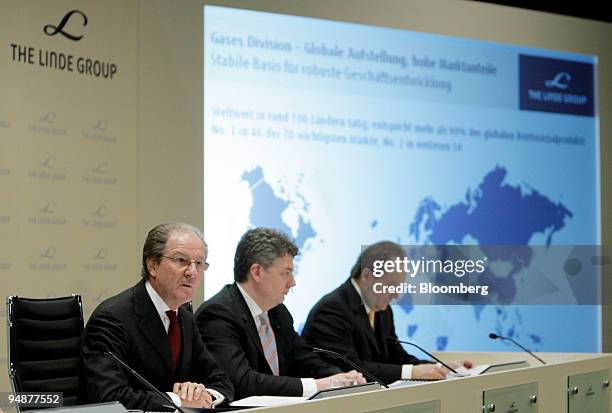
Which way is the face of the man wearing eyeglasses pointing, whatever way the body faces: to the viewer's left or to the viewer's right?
to the viewer's right

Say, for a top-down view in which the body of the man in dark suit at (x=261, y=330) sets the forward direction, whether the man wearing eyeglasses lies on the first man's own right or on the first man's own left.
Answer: on the first man's own right

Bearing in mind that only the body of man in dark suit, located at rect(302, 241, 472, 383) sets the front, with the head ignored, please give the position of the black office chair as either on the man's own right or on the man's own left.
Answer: on the man's own right

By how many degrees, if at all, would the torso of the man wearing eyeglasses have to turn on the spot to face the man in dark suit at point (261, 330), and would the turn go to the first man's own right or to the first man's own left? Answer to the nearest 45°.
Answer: approximately 90° to the first man's own left

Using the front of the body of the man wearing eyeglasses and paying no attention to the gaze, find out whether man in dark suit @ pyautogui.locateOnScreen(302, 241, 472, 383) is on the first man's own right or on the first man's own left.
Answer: on the first man's own left

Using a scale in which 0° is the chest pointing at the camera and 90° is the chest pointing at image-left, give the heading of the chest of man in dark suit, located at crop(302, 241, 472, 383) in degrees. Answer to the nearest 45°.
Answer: approximately 315°

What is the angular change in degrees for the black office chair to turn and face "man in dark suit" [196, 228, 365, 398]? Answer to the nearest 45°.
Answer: approximately 45° to its left

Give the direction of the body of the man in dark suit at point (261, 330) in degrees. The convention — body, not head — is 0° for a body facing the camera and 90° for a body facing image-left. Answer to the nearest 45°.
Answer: approximately 315°
